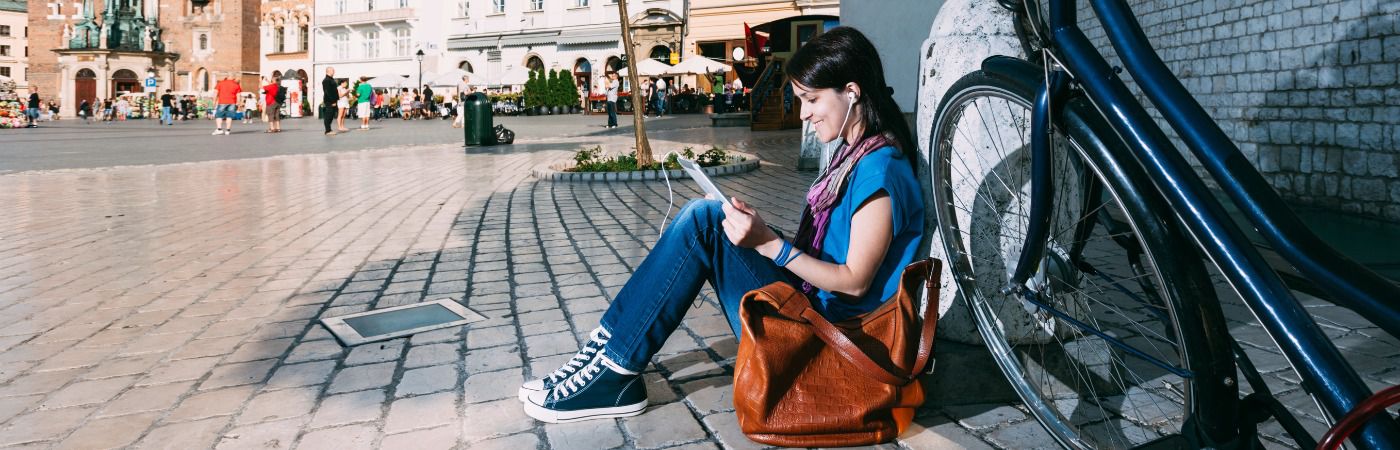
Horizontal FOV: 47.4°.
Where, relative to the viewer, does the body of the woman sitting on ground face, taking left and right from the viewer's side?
facing to the left of the viewer

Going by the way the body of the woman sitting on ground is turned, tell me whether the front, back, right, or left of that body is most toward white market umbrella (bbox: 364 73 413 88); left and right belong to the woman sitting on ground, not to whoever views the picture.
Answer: right

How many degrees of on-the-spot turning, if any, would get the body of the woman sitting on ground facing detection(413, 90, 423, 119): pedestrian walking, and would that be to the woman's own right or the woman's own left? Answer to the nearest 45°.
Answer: approximately 90° to the woman's own right

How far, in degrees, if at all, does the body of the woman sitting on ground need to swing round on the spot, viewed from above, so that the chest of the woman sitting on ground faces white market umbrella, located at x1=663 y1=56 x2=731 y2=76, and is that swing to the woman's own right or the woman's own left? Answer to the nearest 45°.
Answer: approximately 90° to the woman's own right

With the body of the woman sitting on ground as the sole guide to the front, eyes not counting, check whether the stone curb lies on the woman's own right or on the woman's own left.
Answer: on the woman's own right

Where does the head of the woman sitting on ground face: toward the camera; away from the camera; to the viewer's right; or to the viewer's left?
to the viewer's left
